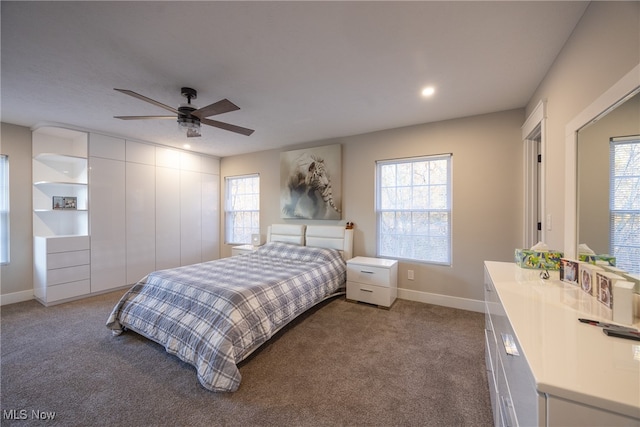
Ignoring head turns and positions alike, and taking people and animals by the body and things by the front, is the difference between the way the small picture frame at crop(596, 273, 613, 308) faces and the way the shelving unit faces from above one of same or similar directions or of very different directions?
very different directions

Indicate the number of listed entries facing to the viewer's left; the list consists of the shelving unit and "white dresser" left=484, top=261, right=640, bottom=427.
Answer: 1

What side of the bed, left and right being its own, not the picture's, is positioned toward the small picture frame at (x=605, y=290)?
left

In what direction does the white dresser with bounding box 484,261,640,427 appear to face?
to the viewer's left

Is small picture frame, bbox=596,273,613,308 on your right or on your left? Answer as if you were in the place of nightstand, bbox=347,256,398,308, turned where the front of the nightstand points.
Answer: on your left

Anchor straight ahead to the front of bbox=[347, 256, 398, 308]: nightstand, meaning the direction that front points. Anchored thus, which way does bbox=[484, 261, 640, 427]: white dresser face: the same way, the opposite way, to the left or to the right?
to the right

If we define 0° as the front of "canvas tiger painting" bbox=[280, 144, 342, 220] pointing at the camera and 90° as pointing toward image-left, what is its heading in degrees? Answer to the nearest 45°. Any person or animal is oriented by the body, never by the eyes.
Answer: approximately 45°

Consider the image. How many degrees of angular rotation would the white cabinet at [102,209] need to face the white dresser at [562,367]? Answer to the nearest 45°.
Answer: approximately 45° to its right

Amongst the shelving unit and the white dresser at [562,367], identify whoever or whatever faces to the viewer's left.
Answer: the white dresser

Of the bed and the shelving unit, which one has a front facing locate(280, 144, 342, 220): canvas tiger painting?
the shelving unit

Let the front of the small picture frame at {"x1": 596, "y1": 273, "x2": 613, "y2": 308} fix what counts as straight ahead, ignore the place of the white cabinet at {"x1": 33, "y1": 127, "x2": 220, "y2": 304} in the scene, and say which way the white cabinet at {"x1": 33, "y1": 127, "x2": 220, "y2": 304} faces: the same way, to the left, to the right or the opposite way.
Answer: the opposite way
